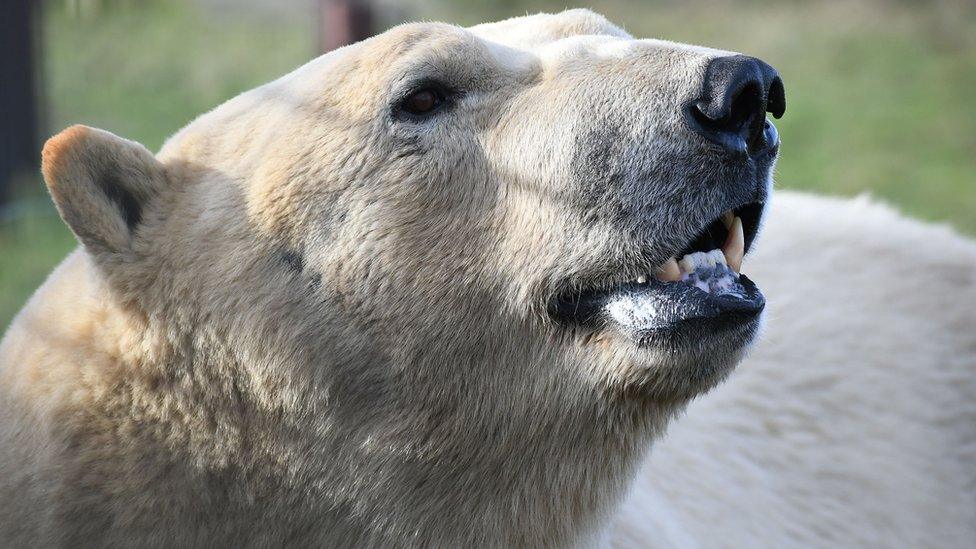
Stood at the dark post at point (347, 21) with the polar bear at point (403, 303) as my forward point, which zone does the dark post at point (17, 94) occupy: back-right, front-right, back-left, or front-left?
back-right

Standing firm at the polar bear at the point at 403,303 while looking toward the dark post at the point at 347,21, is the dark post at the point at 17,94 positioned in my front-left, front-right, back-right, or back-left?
front-left

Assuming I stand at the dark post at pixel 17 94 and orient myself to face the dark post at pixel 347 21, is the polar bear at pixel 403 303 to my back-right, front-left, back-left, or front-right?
front-right
